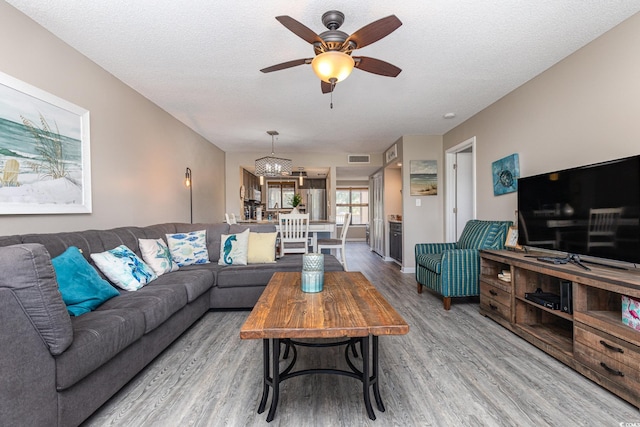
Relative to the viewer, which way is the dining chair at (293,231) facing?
away from the camera

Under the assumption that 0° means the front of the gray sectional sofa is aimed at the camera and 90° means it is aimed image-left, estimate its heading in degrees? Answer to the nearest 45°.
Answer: approximately 315°

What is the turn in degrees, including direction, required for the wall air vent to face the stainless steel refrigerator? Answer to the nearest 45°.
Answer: approximately 135° to its right

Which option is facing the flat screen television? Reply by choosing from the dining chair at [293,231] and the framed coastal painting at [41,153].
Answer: the framed coastal painting

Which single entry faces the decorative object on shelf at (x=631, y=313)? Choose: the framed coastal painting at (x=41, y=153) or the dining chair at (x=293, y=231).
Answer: the framed coastal painting

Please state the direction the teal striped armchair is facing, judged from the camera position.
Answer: facing the viewer and to the left of the viewer

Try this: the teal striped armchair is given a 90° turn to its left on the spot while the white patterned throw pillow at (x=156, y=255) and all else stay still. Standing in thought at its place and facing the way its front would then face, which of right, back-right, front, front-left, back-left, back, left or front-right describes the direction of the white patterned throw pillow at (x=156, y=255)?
right

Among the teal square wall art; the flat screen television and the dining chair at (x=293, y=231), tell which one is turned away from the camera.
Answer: the dining chair

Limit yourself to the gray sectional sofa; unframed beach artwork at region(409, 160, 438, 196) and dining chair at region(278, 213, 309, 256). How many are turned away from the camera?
1

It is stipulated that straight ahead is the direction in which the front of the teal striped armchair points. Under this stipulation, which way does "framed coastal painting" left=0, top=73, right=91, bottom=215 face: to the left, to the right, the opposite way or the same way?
the opposite way

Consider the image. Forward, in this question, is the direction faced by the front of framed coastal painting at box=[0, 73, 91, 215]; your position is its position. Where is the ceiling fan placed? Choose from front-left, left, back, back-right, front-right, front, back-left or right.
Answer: front

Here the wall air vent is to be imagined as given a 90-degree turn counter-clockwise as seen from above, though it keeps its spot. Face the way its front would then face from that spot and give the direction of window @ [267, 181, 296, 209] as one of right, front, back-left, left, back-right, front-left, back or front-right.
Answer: back-left

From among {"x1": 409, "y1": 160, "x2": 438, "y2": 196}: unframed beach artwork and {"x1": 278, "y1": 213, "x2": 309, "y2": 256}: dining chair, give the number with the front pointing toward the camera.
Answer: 1

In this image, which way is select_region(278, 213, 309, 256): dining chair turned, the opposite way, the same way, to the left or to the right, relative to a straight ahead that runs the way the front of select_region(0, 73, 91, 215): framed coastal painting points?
to the left

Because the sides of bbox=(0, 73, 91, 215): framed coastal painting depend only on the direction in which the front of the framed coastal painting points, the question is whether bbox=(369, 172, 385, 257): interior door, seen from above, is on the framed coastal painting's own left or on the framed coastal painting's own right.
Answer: on the framed coastal painting's own left

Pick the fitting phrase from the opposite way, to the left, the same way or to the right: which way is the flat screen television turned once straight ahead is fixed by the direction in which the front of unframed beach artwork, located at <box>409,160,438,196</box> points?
to the right

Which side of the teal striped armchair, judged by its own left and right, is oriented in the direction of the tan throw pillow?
front

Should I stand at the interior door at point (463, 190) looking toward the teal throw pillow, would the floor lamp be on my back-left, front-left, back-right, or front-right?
front-right

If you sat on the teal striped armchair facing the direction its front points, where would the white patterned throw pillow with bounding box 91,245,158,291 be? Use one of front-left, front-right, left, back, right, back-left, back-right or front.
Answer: front

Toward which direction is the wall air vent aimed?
toward the camera

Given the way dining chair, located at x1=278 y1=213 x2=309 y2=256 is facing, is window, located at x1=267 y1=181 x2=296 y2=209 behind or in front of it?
in front

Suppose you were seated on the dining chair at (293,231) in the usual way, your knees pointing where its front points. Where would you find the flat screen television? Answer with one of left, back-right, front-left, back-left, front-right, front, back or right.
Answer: back-right
